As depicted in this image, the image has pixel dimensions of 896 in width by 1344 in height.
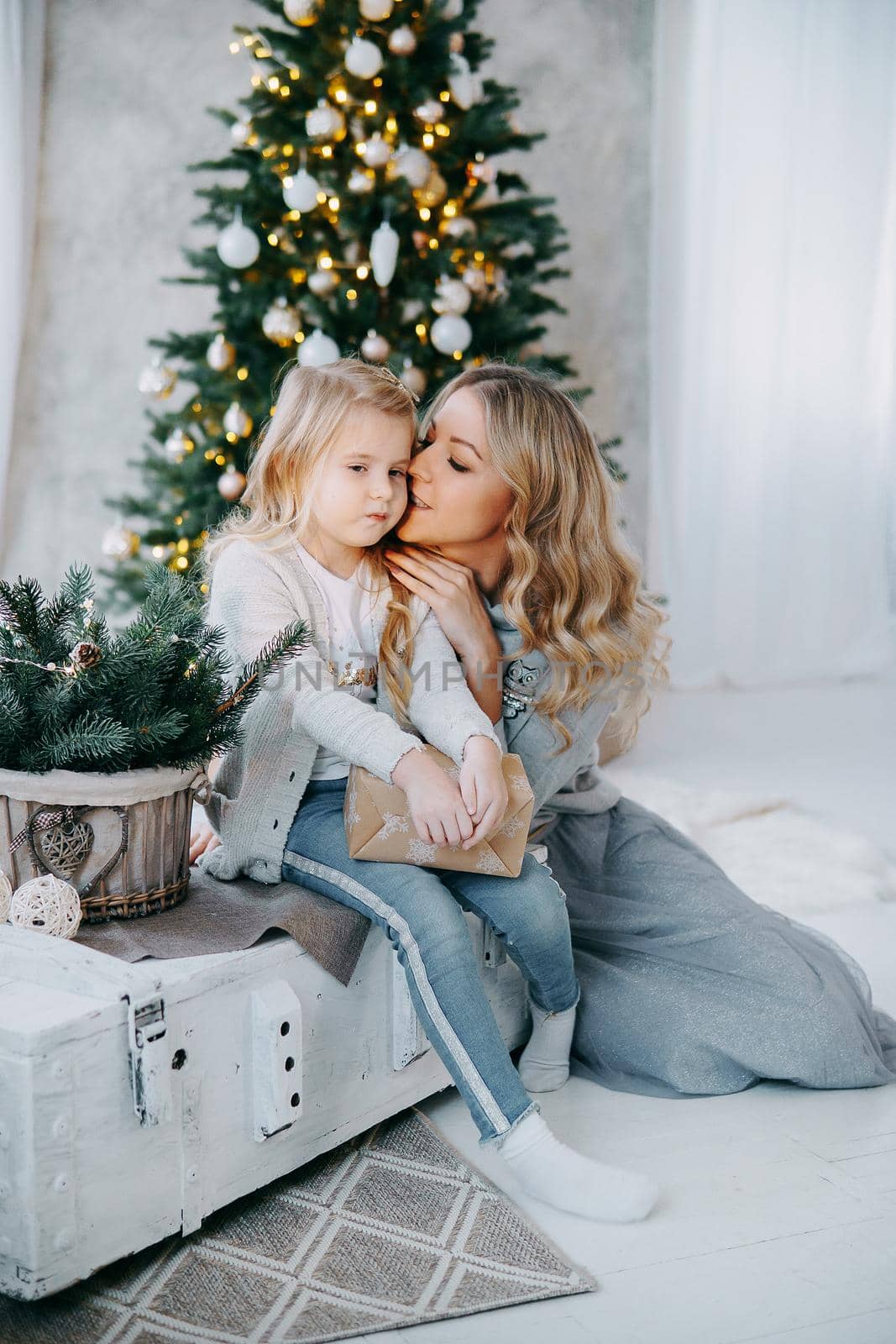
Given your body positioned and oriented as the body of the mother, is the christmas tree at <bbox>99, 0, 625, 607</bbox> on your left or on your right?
on your right

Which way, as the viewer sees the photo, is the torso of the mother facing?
to the viewer's left

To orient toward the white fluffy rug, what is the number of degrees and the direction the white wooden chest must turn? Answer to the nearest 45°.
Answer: approximately 90° to its left

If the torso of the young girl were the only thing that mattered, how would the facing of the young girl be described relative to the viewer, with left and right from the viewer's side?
facing the viewer and to the right of the viewer

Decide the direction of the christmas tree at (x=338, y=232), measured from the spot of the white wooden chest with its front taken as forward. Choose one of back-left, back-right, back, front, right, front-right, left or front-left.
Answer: back-left

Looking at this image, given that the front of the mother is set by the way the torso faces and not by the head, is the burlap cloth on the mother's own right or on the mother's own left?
on the mother's own left

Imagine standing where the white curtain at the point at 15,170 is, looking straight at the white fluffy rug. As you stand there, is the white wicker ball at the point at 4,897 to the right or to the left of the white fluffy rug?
right
